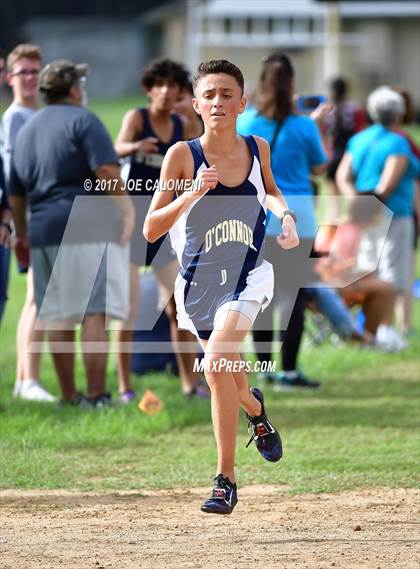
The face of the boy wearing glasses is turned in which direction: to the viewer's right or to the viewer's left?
to the viewer's right

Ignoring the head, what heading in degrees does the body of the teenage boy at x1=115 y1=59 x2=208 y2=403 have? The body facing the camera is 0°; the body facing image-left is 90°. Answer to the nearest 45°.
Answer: approximately 0°

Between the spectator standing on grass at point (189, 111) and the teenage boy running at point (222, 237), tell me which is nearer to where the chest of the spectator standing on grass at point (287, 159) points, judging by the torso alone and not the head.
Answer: the spectator standing on grass

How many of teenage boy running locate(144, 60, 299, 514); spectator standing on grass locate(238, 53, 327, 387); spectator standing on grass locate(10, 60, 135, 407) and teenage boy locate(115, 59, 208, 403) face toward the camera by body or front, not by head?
2

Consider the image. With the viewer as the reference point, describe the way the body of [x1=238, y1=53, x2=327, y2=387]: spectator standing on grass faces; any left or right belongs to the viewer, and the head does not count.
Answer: facing away from the viewer

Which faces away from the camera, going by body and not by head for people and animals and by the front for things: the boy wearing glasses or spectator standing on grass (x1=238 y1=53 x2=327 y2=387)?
the spectator standing on grass

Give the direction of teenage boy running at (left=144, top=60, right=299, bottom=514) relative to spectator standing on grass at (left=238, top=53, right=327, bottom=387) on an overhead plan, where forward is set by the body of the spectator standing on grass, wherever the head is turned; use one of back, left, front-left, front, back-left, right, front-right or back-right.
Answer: back

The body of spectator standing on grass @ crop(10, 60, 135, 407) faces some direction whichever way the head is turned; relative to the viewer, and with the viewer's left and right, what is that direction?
facing away from the viewer and to the right of the viewer
